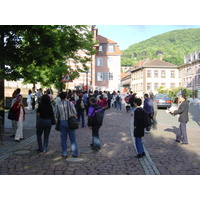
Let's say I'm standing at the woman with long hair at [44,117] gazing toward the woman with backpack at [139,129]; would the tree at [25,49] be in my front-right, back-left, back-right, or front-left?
back-left

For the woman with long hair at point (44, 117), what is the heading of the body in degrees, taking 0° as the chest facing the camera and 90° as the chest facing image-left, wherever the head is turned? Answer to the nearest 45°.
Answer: approximately 180°

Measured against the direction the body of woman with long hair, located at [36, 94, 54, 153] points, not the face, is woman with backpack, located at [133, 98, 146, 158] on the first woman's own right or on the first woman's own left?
on the first woman's own right
